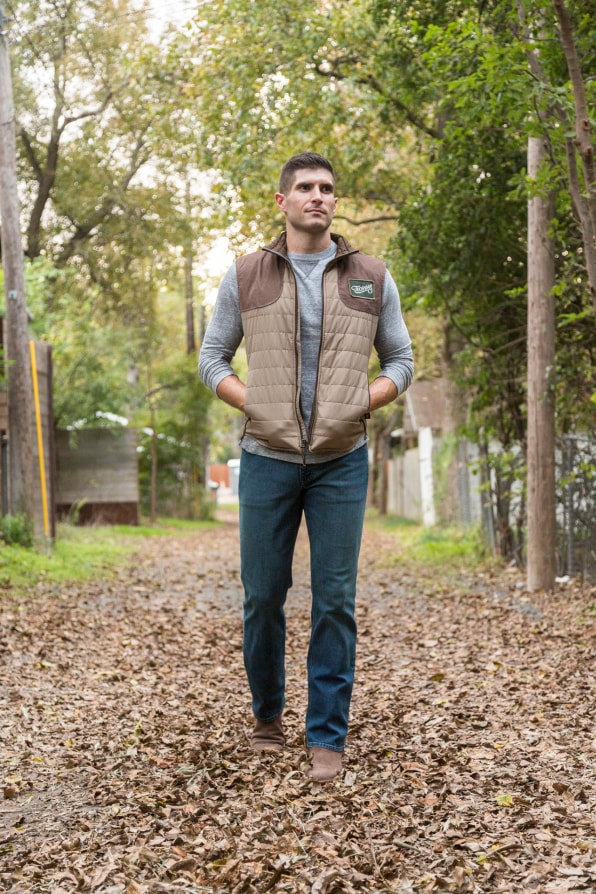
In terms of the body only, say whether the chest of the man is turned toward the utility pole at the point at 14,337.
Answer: no

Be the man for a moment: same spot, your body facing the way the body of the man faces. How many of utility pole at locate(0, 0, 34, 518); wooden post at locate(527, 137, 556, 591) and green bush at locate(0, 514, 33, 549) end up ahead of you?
0

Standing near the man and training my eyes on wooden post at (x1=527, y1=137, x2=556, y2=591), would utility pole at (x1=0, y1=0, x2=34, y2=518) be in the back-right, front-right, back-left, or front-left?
front-left

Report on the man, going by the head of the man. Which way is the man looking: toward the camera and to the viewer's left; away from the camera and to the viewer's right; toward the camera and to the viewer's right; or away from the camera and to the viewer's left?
toward the camera and to the viewer's right

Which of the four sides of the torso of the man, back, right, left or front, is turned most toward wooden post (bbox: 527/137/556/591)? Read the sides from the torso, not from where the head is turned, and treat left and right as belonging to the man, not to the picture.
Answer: back

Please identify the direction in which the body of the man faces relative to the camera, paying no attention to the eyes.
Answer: toward the camera

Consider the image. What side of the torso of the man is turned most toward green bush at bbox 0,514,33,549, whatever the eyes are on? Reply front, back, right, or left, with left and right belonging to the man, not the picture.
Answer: back

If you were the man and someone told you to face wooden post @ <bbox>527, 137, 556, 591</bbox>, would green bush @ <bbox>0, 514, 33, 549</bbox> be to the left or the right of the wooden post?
left
